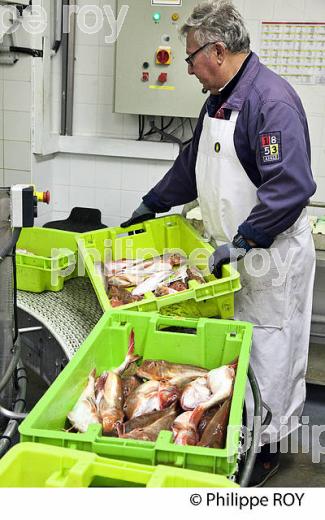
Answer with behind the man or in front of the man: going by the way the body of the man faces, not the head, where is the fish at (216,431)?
in front

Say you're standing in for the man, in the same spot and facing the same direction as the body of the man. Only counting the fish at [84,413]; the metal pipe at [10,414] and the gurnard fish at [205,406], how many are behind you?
0

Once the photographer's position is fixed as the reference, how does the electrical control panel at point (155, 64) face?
facing the viewer

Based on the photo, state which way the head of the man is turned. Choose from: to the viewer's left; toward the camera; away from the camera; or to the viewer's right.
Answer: to the viewer's left

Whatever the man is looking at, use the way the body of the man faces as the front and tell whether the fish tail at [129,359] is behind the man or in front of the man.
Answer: in front

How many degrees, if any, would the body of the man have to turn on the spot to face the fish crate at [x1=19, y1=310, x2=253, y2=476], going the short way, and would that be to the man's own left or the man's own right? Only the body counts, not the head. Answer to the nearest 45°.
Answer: approximately 45° to the man's own left

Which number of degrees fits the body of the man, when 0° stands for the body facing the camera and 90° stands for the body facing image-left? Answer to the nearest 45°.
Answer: approximately 45°

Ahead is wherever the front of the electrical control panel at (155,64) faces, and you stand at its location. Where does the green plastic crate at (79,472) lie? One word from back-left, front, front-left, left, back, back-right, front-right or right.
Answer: front

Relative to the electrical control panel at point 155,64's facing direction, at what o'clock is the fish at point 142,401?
The fish is roughly at 12 o'clock from the electrical control panel.

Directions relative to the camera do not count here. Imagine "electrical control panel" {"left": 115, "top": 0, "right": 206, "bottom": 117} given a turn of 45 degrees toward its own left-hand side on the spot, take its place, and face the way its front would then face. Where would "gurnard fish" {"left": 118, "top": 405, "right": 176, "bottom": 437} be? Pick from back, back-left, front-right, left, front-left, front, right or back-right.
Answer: front-right

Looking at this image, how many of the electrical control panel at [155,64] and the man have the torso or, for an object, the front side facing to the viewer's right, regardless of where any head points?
0

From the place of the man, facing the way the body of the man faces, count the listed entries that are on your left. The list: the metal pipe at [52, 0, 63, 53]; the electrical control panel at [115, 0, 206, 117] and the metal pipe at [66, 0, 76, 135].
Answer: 0

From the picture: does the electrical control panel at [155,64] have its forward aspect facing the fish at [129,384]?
yes

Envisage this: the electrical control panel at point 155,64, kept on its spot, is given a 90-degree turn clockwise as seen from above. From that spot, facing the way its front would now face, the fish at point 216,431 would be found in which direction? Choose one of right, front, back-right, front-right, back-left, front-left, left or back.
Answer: left

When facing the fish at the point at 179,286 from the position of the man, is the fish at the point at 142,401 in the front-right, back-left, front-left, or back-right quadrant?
front-left

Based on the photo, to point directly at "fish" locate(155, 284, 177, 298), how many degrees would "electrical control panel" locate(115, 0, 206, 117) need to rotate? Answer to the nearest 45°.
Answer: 0° — it already faces it

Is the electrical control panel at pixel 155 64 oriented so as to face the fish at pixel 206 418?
yes
